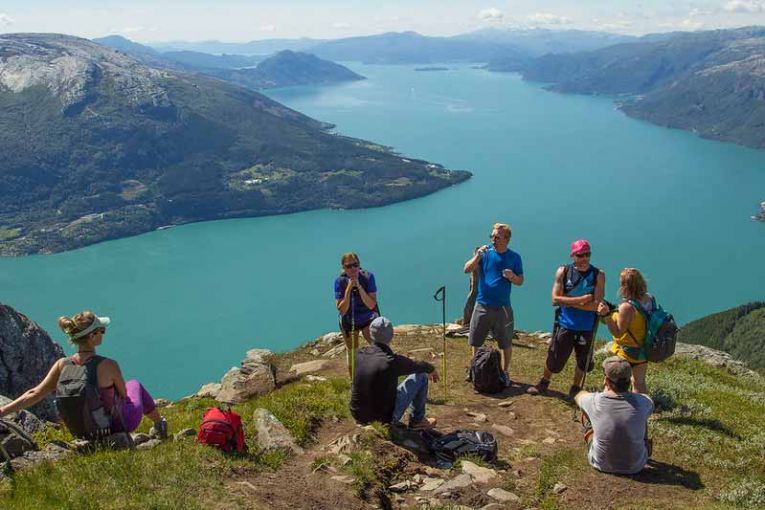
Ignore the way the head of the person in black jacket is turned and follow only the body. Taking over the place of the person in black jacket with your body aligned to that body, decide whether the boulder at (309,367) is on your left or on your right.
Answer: on your left

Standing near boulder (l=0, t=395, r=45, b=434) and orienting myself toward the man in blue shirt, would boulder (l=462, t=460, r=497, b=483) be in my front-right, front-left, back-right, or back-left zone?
front-right

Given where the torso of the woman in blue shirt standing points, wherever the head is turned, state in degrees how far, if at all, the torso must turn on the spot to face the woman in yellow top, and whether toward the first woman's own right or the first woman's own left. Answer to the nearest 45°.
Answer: approximately 45° to the first woman's own left

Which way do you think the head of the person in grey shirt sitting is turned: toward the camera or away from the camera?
away from the camera

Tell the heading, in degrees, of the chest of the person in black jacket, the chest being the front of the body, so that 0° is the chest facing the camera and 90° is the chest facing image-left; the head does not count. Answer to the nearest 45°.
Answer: approximately 225°

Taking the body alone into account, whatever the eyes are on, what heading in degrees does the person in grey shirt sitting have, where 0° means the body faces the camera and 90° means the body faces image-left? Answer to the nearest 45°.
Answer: approximately 180°

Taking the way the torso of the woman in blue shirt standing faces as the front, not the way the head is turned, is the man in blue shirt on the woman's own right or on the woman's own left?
on the woman's own left

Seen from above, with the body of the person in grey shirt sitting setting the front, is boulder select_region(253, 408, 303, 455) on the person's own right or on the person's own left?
on the person's own left

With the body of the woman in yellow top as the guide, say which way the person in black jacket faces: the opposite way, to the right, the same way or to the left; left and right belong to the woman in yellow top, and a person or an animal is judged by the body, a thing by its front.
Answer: to the right

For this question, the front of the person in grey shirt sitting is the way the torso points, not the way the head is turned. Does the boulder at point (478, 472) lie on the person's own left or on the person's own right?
on the person's own left

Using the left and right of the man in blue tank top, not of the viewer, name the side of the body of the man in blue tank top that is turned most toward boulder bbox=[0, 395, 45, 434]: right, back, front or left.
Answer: right

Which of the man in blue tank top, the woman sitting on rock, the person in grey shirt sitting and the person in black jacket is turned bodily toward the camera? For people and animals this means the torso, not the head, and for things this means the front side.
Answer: the man in blue tank top

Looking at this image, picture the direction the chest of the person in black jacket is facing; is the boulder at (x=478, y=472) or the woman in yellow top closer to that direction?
the woman in yellow top

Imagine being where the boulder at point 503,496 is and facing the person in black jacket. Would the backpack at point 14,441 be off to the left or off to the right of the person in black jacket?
left

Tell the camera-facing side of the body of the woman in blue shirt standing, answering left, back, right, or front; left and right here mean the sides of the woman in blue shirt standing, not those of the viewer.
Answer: front
